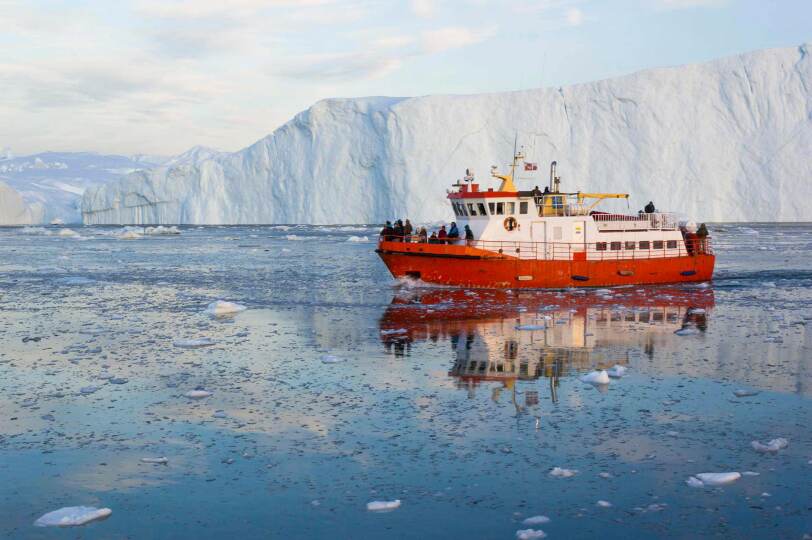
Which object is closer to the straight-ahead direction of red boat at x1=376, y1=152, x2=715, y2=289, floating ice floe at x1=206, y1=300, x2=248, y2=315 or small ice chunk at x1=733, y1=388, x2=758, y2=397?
the floating ice floe

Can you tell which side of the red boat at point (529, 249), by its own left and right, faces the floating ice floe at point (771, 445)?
left

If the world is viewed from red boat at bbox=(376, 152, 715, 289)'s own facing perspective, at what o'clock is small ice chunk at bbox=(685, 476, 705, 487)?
The small ice chunk is roughly at 9 o'clock from the red boat.

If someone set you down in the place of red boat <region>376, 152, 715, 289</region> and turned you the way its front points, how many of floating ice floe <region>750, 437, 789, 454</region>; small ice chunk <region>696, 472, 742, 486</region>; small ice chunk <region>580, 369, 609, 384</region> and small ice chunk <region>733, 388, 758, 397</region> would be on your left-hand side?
4

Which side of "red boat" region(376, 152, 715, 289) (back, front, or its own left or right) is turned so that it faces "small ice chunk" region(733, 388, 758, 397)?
left

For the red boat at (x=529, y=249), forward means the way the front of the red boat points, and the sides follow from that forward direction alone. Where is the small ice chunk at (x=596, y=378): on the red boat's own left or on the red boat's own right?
on the red boat's own left

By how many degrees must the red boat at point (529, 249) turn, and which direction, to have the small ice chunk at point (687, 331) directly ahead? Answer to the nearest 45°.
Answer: approximately 90° to its left

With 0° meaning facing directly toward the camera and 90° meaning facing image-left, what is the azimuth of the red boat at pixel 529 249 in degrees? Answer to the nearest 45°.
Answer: approximately 90°

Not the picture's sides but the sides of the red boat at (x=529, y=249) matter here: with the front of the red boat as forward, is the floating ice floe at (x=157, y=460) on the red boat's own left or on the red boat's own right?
on the red boat's own left
